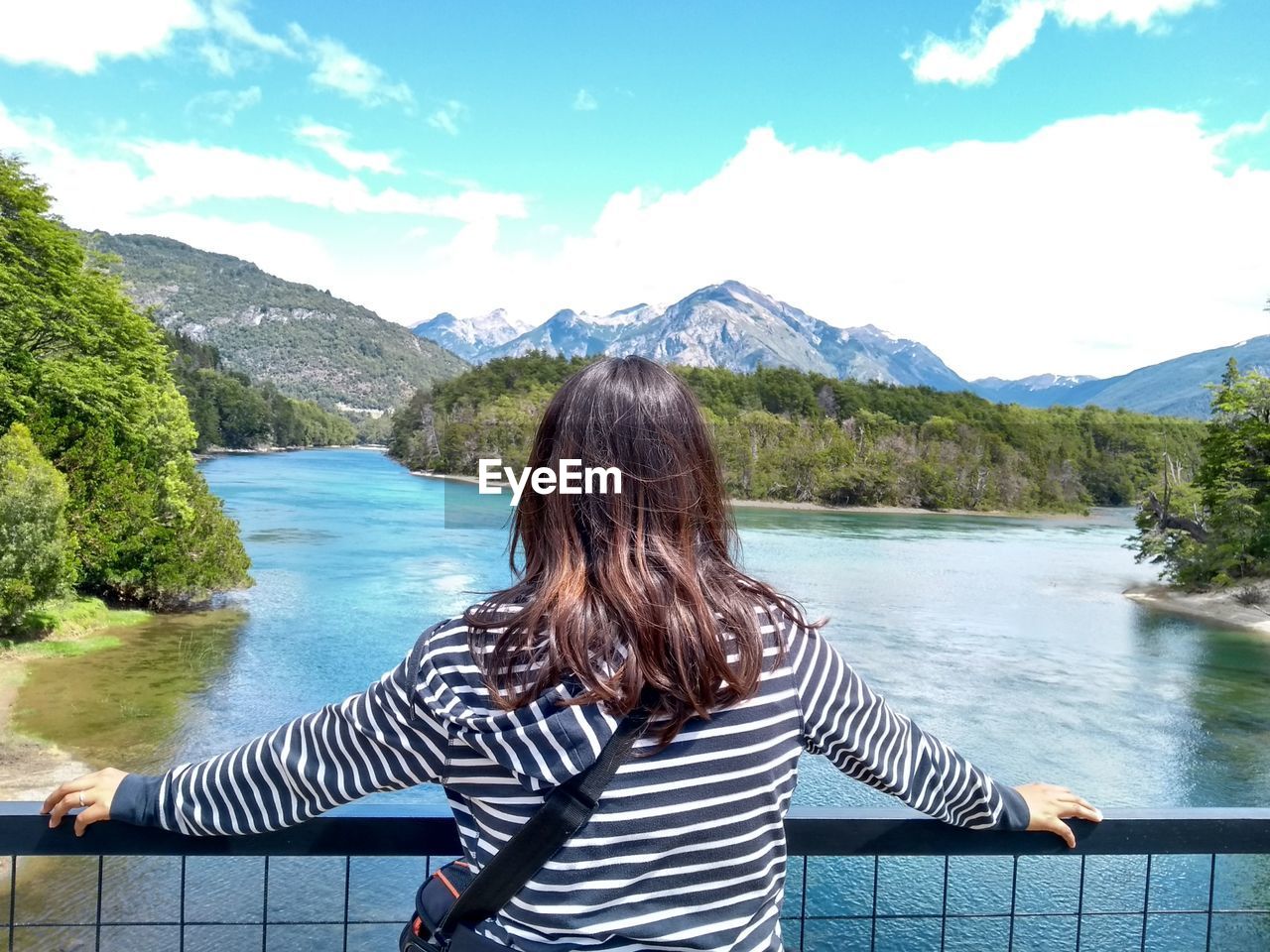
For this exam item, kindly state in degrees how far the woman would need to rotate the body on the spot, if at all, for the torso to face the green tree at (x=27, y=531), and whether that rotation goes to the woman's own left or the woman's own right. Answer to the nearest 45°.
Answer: approximately 45° to the woman's own left

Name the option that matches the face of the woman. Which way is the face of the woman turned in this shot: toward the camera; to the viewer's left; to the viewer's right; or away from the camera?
away from the camera

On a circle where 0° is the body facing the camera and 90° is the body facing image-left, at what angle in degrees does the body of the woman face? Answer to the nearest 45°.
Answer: approximately 180°

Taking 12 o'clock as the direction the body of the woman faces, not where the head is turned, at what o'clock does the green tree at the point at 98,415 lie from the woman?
The green tree is roughly at 11 o'clock from the woman.

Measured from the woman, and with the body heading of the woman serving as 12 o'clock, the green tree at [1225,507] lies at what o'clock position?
The green tree is roughly at 1 o'clock from the woman.

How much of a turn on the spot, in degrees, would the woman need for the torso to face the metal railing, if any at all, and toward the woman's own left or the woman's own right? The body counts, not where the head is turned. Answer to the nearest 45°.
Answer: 0° — they already face it
